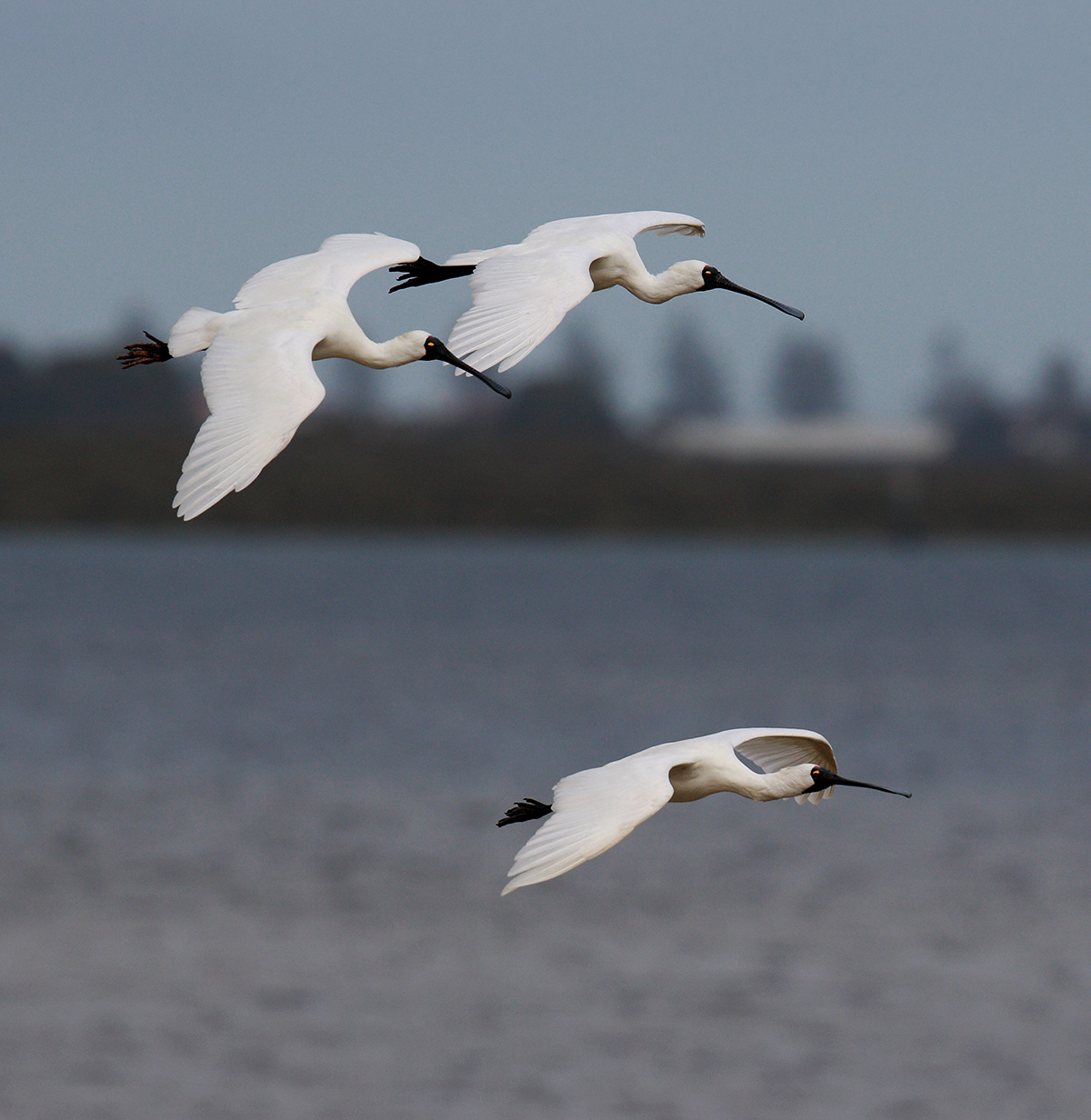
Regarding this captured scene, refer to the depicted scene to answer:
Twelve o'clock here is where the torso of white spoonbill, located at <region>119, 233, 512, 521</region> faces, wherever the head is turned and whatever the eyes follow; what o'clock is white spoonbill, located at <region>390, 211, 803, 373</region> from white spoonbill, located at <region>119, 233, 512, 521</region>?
white spoonbill, located at <region>390, 211, 803, 373</region> is roughly at 11 o'clock from white spoonbill, located at <region>119, 233, 512, 521</region>.

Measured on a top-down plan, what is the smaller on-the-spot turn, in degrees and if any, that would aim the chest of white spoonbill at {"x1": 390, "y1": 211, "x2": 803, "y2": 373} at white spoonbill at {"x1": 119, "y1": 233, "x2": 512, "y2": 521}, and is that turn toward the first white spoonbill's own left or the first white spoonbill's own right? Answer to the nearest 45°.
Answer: approximately 135° to the first white spoonbill's own right

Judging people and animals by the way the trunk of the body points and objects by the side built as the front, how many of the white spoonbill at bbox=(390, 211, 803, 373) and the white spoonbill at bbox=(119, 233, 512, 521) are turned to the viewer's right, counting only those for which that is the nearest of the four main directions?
2

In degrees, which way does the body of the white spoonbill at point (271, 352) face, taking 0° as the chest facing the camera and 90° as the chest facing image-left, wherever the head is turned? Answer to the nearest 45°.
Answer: approximately 270°

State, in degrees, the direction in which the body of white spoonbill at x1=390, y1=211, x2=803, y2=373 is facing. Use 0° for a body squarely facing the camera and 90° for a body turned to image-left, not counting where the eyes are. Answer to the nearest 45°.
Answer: approximately 270°

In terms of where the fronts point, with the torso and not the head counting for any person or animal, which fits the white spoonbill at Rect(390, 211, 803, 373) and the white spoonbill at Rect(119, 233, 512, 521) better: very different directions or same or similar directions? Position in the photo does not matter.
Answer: same or similar directions
